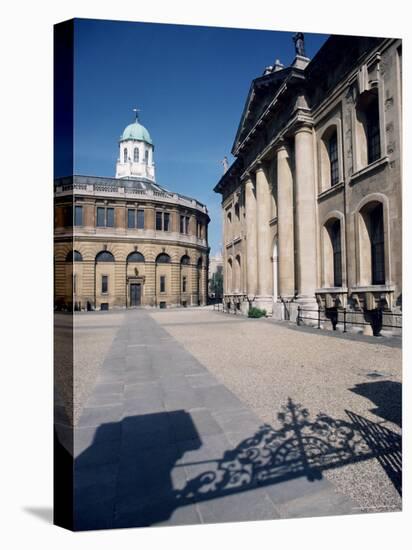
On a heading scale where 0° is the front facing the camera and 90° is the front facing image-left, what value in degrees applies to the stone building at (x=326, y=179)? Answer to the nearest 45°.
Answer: approximately 45°

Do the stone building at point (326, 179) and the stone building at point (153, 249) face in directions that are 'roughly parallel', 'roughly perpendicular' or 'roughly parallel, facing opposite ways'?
roughly perpendicular

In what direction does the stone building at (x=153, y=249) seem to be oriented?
toward the camera

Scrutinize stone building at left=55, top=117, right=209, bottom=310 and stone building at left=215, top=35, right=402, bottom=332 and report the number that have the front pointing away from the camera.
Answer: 0
